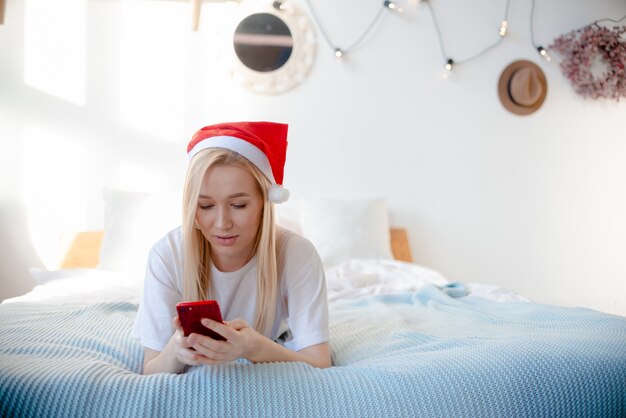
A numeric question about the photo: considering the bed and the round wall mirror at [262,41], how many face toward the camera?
2

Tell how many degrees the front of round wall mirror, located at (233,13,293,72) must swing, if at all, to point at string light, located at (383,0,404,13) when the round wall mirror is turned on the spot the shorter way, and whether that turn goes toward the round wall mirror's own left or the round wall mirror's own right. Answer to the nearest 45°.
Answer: approximately 90° to the round wall mirror's own left

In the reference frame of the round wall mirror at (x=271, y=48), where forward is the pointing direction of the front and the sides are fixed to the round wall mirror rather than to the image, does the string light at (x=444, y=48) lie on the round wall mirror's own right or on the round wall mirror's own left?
on the round wall mirror's own left

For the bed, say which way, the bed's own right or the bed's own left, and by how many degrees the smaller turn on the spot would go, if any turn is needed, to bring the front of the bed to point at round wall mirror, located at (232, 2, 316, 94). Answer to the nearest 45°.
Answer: approximately 180°

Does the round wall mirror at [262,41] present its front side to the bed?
yes

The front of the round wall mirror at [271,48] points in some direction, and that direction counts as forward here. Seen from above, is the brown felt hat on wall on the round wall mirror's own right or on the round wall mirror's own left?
on the round wall mirror's own left

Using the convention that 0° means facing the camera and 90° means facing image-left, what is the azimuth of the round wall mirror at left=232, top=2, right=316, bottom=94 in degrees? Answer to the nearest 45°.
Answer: approximately 0°

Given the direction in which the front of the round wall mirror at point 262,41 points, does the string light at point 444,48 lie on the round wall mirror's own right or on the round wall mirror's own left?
on the round wall mirror's own left

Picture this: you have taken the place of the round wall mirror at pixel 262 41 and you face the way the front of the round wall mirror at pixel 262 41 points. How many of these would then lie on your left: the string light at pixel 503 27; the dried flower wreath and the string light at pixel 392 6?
3

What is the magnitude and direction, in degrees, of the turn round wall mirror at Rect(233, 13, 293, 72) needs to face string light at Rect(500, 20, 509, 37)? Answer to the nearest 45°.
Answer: approximately 90° to its left
